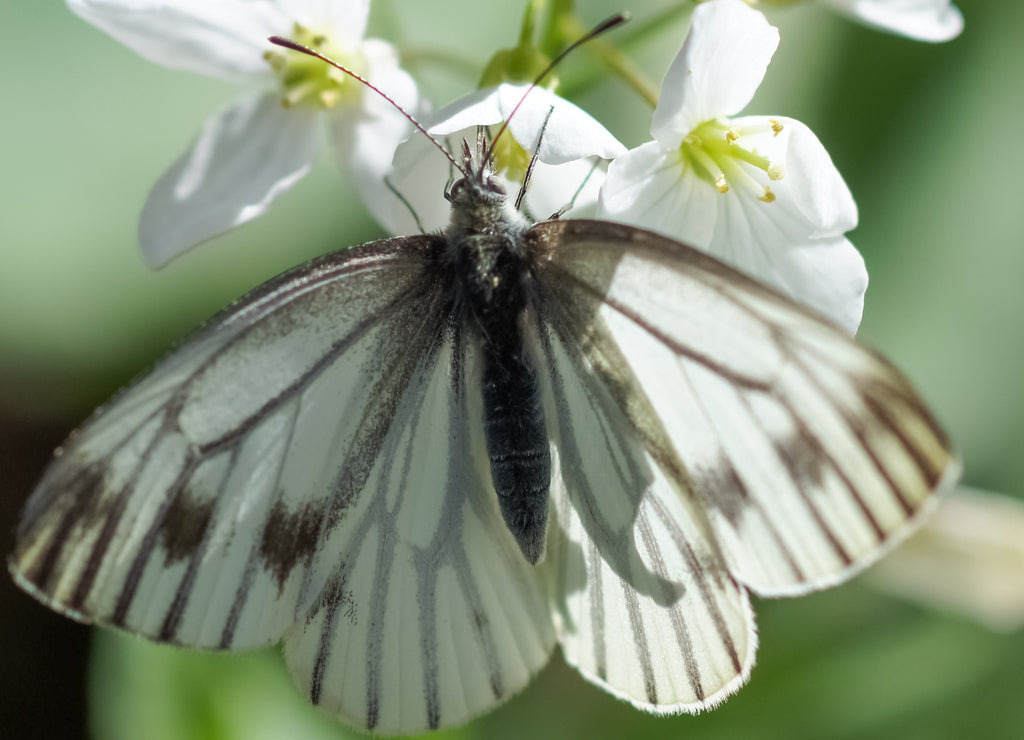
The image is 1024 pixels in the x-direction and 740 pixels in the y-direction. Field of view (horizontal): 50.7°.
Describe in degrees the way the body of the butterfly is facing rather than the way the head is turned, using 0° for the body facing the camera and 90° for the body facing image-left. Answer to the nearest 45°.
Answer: approximately 180°
